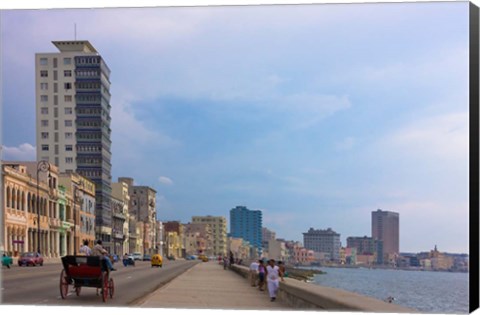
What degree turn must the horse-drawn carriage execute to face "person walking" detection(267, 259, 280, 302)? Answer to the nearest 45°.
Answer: approximately 45° to its right

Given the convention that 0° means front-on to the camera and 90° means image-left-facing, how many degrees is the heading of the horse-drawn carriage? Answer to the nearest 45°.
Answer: approximately 180°

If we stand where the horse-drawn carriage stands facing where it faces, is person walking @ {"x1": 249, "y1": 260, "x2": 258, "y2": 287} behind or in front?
in front
